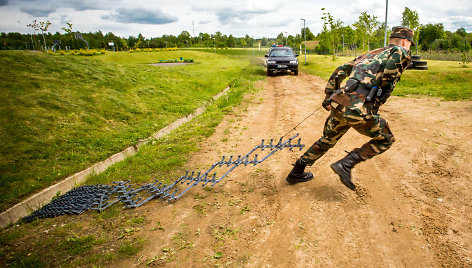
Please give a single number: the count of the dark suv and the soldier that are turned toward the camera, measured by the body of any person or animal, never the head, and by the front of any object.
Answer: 1

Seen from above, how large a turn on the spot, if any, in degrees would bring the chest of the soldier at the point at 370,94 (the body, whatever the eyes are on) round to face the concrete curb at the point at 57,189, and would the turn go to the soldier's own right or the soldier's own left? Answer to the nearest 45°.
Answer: approximately 135° to the soldier's own left

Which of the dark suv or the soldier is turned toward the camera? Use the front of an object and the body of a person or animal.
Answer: the dark suv

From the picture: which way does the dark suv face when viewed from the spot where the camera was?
facing the viewer

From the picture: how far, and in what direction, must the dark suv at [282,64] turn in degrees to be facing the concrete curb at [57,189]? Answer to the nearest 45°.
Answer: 0° — it already faces it

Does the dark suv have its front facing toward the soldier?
yes

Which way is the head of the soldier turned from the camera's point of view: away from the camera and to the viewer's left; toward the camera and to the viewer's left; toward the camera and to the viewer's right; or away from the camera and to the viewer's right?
away from the camera and to the viewer's right

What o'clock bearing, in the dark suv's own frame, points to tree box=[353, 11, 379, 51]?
The tree is roughly at 7 o'clock from the dark suv.

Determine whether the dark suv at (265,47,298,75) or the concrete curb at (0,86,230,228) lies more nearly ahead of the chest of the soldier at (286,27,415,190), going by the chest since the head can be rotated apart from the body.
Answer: the dark suv

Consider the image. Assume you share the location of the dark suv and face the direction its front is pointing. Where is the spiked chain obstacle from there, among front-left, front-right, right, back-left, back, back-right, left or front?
front

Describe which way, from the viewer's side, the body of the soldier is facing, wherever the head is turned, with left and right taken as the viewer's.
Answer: facing away from the viewer and to the right of the viewer
